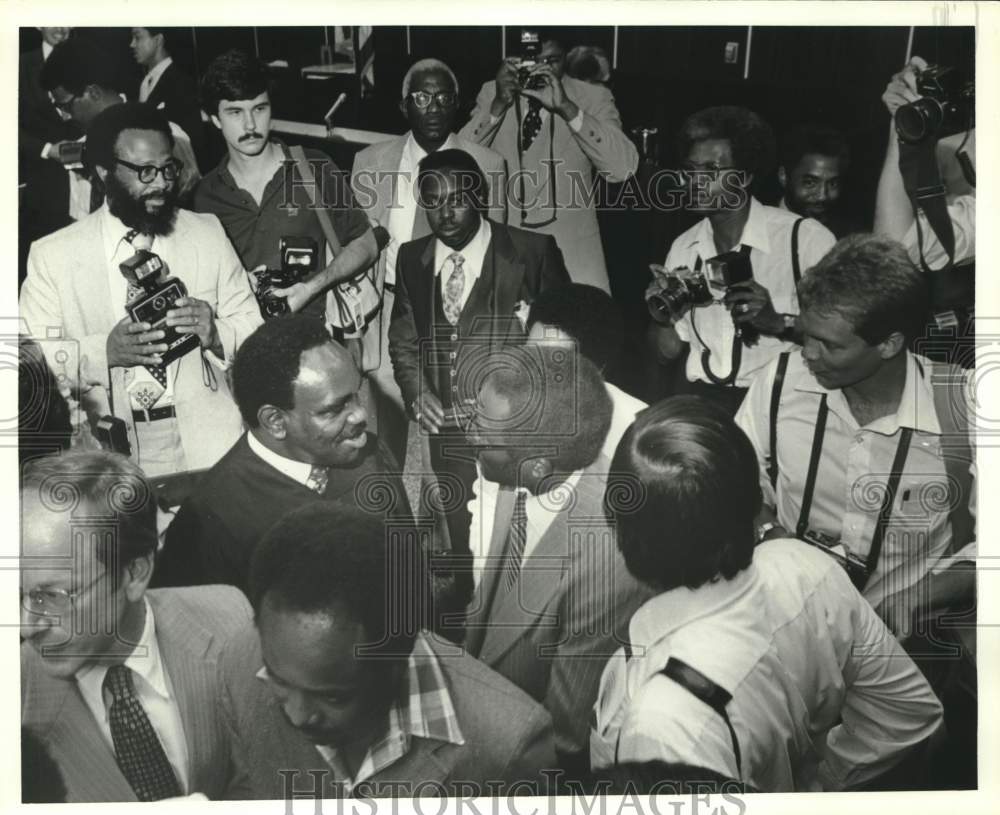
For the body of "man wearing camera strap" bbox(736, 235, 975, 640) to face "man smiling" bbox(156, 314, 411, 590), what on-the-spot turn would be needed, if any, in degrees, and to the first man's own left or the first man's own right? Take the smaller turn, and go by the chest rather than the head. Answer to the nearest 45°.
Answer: approximately 45° to the first man's own right

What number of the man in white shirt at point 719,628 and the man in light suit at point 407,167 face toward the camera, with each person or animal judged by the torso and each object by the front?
1

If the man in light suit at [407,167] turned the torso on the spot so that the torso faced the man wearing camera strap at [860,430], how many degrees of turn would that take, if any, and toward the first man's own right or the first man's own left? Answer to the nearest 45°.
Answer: approximately 90° to the first man's own left

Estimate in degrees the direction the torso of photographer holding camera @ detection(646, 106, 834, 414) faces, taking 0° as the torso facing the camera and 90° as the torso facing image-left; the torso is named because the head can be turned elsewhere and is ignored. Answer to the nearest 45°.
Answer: approximately 45°

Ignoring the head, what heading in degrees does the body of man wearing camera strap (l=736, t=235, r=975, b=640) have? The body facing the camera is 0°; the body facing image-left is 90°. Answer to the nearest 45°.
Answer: approximately 45°

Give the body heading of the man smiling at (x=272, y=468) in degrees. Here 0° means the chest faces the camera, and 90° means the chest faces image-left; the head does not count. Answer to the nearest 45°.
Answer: approximately 315°
